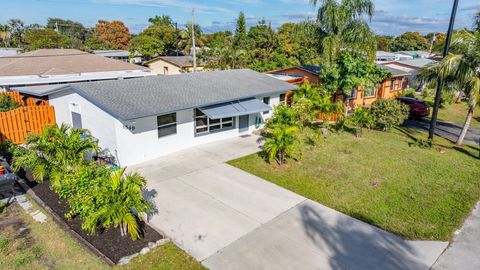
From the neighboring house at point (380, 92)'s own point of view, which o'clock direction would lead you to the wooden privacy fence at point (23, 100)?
The wooden privacy fence is roughly at 3 o'clock from the neighboring house.

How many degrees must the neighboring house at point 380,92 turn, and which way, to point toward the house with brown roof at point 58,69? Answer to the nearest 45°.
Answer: approximately 90° to its right

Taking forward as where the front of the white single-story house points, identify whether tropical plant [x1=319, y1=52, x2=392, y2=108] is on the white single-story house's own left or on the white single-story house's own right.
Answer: on the white single-story house's own left

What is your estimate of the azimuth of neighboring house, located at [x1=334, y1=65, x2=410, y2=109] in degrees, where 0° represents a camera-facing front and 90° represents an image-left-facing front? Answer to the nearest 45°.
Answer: approximately 315°

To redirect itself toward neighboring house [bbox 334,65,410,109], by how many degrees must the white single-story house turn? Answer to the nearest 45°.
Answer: approximately 90° to its left

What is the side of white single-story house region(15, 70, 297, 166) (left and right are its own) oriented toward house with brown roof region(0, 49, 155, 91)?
back

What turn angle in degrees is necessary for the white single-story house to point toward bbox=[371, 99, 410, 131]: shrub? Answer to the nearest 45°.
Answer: approximately 45° to its left

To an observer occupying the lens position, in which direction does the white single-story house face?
facing the viewer and to the right of the viewer

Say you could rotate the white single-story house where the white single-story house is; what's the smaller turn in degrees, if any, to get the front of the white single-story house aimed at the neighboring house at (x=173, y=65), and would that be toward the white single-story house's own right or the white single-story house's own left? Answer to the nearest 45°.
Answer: approximately 135° to the white single-story house's own left

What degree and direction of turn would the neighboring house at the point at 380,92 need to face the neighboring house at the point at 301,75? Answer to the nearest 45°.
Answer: approximately 90° to its right

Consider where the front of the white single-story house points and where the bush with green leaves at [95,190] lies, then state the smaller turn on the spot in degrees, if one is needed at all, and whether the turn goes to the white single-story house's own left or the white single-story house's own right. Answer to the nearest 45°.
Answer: approximately 45° to the white single-story house's own right

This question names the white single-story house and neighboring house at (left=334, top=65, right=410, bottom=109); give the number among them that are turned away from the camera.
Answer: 0

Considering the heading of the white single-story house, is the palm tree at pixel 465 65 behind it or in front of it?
in front
